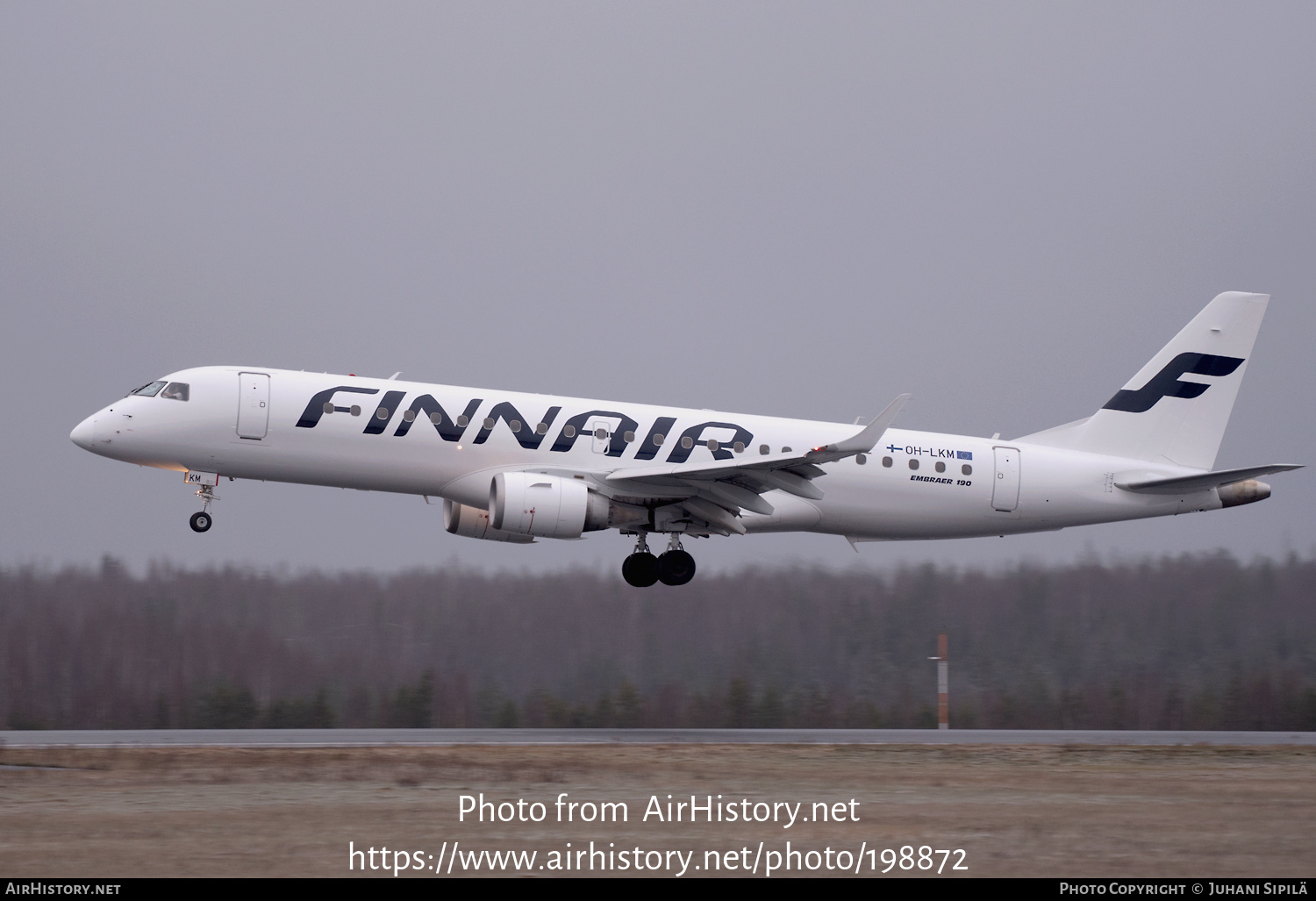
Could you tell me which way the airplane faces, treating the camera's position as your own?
facing to the left of the viewer
